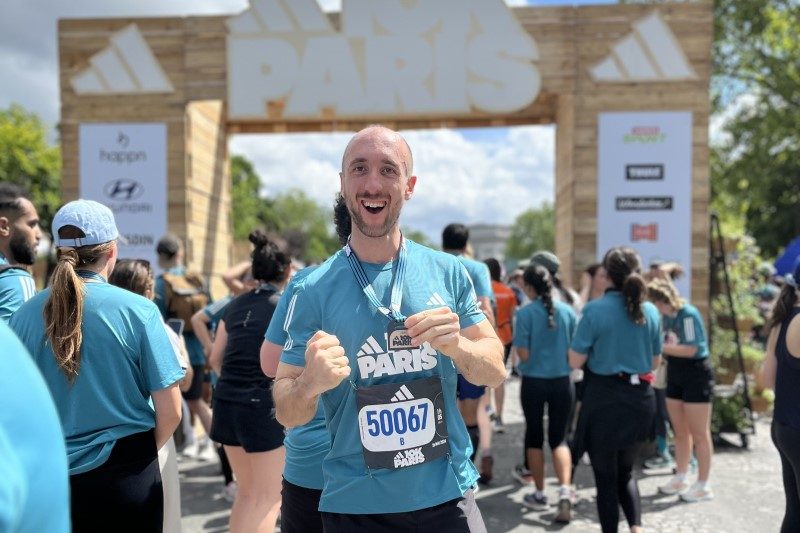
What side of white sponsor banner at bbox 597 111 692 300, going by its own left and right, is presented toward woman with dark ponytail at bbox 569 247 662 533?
front

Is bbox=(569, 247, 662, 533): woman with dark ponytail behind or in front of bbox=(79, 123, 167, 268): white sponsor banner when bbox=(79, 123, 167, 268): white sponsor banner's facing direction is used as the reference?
in front

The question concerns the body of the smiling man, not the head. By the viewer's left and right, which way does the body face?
facing the viewer

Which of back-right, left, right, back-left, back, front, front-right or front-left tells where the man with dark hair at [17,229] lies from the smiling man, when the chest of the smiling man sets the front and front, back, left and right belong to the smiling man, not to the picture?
back-right

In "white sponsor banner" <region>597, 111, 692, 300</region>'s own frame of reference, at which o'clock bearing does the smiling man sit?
The smiling man is roughly at 12 o'clock from the white sponsor banner.

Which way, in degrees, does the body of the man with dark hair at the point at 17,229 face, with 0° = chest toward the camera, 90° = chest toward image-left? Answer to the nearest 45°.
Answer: approximately 270°

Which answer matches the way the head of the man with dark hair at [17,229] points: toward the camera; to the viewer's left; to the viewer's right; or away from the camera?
to the viewer's right

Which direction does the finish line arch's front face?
toward the camera

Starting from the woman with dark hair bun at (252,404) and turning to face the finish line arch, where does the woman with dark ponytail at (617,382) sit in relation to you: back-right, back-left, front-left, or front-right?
front-right

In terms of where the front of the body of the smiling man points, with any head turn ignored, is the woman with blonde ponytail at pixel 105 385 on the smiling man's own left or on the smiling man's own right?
on the smiling man's own right

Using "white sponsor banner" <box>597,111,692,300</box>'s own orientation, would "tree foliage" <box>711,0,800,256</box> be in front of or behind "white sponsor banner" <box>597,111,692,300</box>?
behind

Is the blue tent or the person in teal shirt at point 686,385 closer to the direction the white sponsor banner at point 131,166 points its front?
the person in teal shirt

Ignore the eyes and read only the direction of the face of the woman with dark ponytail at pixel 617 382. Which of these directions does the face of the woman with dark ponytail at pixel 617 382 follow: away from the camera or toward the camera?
away from the camera
